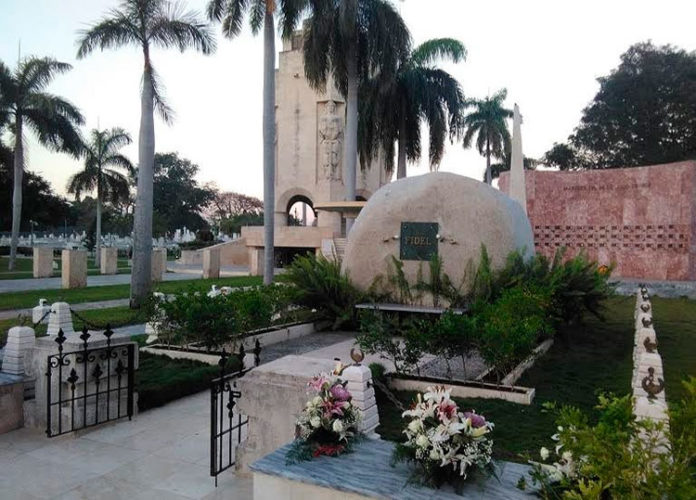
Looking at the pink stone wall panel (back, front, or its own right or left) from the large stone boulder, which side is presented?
front

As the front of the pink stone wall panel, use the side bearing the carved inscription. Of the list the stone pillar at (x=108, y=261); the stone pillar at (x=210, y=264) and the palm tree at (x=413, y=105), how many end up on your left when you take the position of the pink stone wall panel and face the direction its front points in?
0

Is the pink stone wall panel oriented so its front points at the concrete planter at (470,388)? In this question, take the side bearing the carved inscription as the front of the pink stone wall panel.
yes

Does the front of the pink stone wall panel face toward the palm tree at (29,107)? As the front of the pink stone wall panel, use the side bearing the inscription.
no

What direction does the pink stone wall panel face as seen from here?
toward the camera

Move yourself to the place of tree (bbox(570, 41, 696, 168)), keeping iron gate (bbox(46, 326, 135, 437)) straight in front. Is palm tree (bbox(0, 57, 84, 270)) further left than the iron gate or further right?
right

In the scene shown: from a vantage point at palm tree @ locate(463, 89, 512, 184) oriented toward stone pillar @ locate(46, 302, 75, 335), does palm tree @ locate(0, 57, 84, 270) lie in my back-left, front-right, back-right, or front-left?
front-right

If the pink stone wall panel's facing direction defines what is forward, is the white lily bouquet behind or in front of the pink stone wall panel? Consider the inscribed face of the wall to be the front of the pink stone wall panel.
in front

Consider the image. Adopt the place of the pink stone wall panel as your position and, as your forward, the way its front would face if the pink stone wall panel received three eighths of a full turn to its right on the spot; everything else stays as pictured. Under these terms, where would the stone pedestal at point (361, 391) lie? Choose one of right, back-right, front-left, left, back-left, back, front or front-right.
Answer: back-left

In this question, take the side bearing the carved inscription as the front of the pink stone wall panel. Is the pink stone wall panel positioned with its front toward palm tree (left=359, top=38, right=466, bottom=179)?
no

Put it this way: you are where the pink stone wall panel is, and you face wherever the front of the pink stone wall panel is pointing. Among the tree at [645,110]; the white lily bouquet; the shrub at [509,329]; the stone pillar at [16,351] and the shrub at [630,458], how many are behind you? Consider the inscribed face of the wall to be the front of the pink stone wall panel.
1

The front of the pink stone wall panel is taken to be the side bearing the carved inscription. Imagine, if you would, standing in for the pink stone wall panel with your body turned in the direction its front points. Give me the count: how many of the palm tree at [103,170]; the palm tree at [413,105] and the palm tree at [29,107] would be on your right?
3

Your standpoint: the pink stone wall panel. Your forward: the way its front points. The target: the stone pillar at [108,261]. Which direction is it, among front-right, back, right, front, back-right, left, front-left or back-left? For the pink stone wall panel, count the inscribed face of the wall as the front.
right

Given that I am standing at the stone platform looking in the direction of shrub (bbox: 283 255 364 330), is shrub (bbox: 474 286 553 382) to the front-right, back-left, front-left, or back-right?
front-right

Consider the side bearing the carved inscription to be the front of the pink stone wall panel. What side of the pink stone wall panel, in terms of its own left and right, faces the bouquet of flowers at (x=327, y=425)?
front

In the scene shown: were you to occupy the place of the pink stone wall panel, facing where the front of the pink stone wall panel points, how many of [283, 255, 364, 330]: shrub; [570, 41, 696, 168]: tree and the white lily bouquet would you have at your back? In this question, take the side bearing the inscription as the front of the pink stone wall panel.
1

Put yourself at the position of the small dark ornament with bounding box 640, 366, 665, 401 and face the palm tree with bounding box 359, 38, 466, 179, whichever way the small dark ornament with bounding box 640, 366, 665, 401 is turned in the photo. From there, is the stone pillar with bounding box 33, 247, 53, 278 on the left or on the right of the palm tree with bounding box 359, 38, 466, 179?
left

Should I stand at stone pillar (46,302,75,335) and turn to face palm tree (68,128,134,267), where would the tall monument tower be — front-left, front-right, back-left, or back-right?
front-right

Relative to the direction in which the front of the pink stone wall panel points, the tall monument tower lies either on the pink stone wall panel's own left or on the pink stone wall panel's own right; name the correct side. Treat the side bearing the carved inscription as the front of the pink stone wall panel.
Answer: on the pink stone wall panel's own right

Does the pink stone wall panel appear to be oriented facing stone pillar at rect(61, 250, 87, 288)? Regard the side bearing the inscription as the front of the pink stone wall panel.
no

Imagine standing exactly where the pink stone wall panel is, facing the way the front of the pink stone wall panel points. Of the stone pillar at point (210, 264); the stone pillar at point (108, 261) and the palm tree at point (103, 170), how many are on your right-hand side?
3

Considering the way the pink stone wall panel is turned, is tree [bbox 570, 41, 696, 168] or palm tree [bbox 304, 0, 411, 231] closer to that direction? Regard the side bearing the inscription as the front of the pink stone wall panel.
the palm tree
